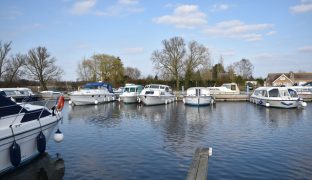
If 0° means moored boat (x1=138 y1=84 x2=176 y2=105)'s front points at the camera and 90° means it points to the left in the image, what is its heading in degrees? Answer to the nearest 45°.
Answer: approximately 45°

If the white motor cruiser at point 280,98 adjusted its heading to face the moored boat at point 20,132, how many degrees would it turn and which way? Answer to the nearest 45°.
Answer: approximately 45° to its right

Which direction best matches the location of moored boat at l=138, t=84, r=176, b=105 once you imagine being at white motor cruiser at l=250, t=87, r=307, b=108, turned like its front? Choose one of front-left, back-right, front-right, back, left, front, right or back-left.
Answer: back-right

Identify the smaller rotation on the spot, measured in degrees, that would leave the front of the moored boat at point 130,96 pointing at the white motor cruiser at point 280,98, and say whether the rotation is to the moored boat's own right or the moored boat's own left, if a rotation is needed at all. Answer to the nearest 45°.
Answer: approximately 90° to the moored boat's own left

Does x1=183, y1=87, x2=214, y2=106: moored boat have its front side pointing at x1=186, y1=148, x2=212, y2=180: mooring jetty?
yes

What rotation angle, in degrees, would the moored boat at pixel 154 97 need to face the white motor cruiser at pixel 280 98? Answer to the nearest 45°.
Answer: approximately 135° to its left

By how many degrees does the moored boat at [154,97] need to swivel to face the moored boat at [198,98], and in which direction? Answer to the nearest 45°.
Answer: approximately 135° to its left

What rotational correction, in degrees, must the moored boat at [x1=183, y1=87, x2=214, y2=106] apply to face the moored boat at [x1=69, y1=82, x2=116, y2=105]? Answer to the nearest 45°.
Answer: approximately 90° to its right

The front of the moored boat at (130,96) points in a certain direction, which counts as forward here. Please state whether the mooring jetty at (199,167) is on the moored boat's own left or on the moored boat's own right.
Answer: on the moored boat's own left

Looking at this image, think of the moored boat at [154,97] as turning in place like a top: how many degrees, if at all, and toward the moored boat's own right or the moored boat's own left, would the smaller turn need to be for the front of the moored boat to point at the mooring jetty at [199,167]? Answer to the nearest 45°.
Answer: approximately 45° to the moored boat's own left

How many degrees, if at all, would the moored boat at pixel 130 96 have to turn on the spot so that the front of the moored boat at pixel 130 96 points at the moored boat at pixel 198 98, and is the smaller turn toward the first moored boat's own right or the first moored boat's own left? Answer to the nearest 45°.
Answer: approximately 90° to the first moored boat's own left

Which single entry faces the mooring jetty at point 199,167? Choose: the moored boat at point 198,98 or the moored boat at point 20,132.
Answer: the moored boat at point 198,98
